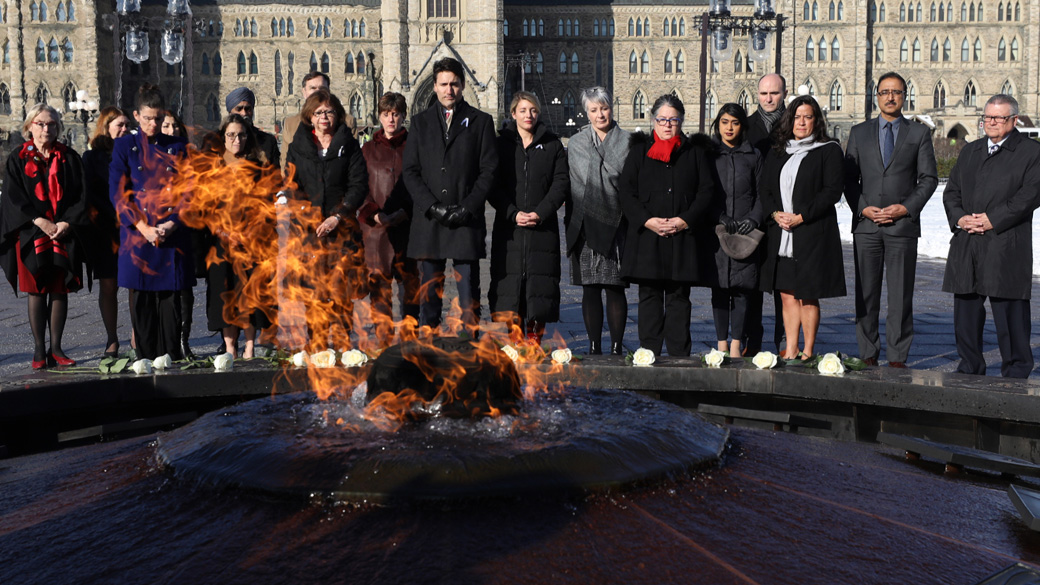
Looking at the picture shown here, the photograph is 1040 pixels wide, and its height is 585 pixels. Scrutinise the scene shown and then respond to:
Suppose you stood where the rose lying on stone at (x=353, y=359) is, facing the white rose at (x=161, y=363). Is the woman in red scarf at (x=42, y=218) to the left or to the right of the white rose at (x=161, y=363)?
right

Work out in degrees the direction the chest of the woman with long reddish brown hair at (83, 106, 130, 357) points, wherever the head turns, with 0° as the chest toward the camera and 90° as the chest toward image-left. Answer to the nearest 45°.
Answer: approximately 315°

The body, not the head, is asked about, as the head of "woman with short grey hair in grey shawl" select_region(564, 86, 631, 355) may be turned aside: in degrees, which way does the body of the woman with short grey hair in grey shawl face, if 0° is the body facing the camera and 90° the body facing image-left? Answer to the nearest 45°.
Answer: approximately 0°

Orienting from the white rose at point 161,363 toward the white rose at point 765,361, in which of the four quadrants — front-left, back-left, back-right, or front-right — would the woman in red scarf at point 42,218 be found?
back-left

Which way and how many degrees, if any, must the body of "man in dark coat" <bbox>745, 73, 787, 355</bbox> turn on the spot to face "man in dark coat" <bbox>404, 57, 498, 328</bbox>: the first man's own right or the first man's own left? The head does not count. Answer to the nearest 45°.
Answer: approximately 45° to the first man's own right

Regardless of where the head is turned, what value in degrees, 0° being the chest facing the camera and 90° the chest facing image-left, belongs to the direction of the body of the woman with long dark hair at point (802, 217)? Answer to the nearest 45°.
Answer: approximately 45°

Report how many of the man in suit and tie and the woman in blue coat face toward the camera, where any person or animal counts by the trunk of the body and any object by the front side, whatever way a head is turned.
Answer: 2

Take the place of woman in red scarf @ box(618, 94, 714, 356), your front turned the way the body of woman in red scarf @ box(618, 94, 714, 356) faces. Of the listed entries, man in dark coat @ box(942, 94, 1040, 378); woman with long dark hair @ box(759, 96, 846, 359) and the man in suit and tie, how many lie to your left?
3

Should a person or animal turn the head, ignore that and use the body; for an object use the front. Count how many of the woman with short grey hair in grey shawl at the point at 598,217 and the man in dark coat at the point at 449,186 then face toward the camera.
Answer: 2

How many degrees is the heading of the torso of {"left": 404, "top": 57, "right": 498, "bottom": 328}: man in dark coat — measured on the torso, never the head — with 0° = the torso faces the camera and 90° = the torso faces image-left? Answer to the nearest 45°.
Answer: approximately 0°
